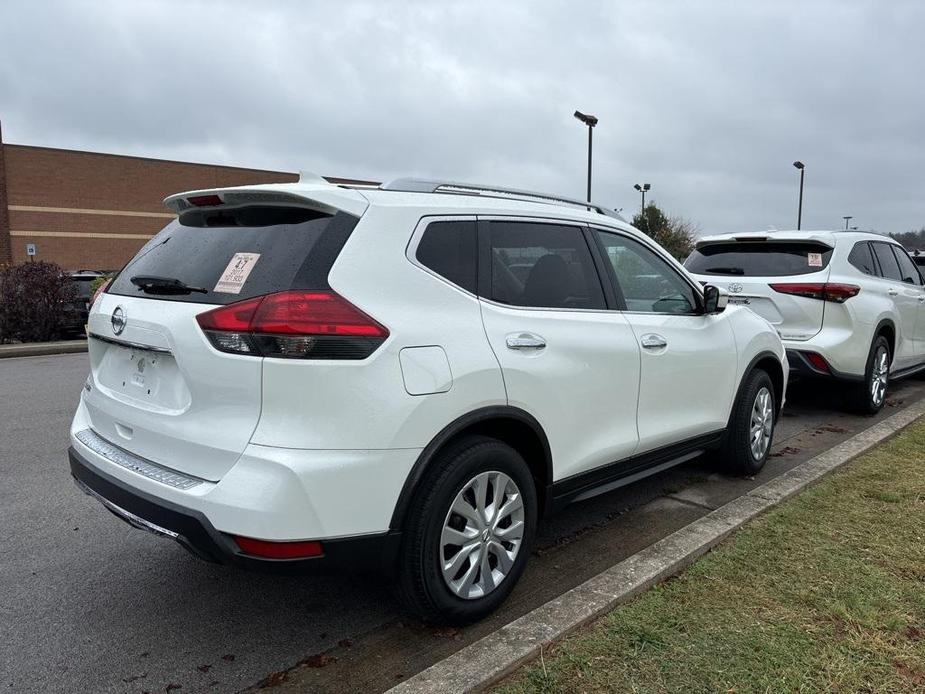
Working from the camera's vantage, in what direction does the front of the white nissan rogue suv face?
facing away from the viewer and to the right of the viewer

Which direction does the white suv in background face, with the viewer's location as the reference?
facing away from the viewer and to the right of the viewer

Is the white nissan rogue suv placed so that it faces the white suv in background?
yes

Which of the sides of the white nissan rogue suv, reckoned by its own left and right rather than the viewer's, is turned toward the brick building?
left

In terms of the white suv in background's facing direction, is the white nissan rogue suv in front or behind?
behind

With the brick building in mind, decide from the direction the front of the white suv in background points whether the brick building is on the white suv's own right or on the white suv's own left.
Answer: on the white suv's own left

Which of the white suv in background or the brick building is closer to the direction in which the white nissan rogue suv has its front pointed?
the white suv in background

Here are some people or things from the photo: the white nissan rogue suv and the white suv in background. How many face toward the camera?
0
